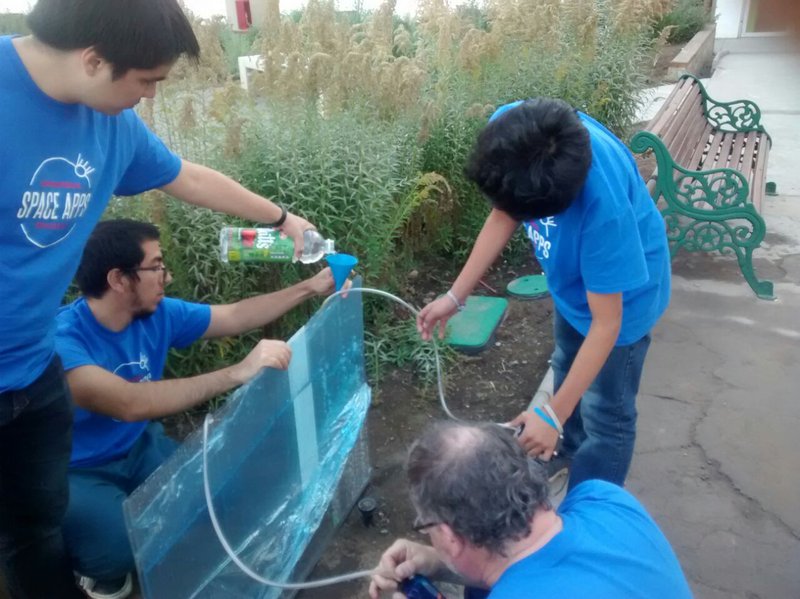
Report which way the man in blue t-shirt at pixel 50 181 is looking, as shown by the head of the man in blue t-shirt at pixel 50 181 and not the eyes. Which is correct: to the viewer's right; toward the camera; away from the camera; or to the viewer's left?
to the viewer's right

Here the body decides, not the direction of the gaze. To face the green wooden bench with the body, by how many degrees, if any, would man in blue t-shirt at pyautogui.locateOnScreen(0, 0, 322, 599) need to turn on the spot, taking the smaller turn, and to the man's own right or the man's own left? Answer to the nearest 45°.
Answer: approximately 90° to the man's own left

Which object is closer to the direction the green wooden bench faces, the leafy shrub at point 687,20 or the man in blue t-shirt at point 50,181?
the man in blue t-shirt

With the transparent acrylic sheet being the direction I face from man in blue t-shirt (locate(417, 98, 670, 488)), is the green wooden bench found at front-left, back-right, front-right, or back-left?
back-right

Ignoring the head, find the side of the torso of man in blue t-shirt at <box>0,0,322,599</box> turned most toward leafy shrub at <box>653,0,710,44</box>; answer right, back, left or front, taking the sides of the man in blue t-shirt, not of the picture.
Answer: left

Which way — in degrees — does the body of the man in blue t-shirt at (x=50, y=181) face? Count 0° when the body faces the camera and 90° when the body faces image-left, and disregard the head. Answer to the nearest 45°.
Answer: approximately 315°

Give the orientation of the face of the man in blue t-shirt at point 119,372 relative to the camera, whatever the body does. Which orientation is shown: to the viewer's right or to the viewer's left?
to the viewer's right
